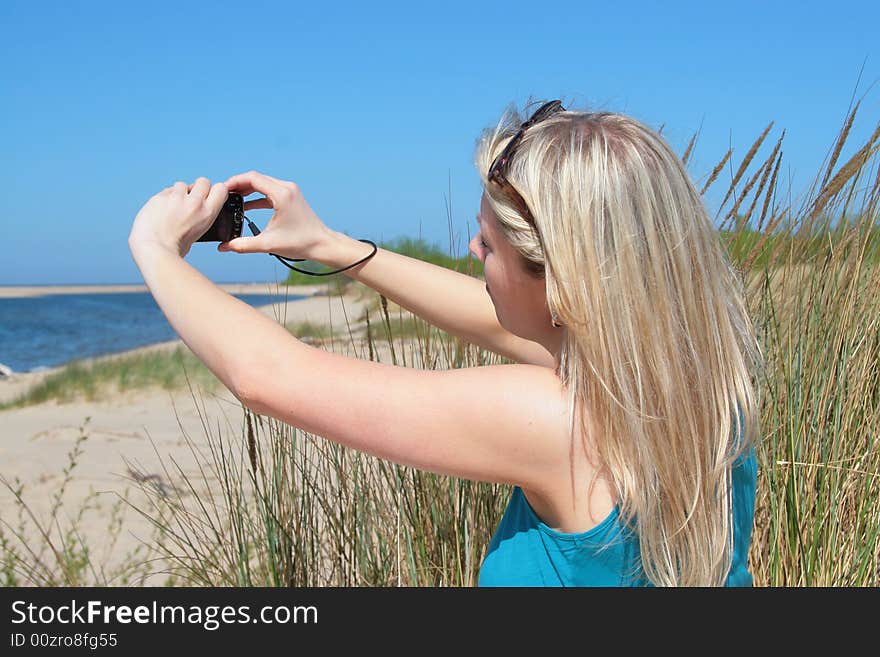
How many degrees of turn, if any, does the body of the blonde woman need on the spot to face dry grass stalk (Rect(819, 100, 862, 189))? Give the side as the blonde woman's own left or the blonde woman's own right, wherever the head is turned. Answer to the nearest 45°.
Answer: approximately 90° to the blonde woman's own right

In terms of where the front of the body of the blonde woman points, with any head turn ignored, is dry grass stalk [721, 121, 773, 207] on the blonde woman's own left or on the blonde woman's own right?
on the blonde woman's own right

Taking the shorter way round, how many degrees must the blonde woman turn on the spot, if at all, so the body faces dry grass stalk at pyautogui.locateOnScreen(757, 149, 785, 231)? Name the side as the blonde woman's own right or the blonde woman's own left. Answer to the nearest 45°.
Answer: approximately 90° to the blonde woman's own right

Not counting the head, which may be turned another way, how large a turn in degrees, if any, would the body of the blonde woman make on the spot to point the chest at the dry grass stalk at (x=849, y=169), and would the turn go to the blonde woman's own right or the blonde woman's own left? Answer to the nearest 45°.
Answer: approximately 90° to the blonde woman's own right

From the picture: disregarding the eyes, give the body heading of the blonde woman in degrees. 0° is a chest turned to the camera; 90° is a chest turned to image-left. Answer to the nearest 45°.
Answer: approximately 135°

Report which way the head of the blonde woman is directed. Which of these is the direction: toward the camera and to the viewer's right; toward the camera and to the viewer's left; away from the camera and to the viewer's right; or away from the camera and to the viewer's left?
away from the camera and to the viewer's left
